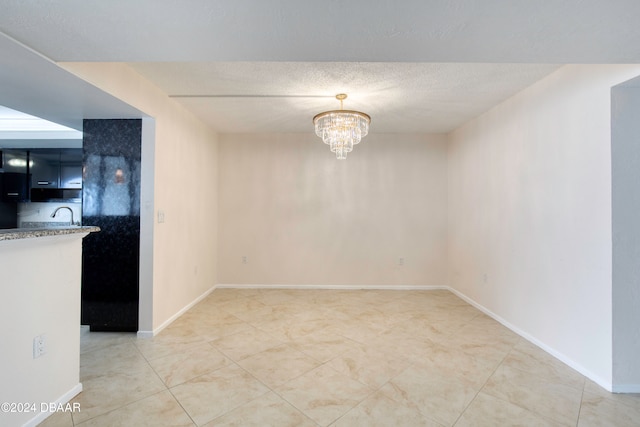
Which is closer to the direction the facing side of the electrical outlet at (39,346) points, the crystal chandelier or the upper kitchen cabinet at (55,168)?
the crystal chandelier

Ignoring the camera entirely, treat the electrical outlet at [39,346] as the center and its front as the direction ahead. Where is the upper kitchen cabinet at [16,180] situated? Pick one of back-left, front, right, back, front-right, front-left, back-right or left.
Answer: back-left

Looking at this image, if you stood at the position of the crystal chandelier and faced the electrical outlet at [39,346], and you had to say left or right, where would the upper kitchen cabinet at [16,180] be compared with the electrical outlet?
right

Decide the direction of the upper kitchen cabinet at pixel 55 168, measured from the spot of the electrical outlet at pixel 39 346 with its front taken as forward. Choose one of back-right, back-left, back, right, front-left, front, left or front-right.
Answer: back-left

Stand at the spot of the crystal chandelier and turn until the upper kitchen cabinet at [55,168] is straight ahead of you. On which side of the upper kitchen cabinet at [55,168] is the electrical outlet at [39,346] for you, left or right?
left
